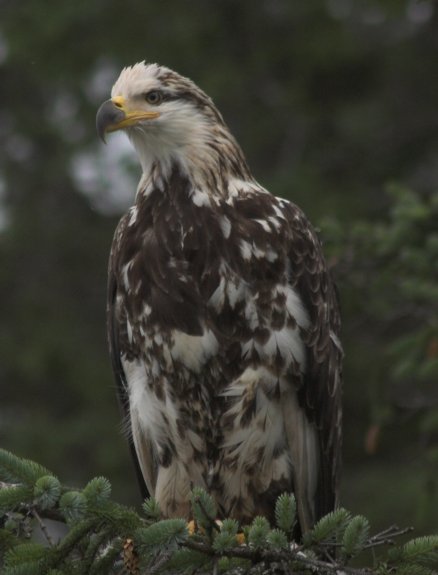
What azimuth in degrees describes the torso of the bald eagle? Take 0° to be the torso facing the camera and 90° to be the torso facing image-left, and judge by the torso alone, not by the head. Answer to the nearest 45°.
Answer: approximately 45°
